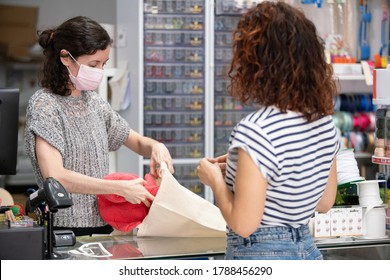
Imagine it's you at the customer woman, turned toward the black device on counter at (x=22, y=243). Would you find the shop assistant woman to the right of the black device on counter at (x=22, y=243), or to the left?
right

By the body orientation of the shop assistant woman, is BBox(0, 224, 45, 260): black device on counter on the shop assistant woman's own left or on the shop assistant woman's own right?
on the shop assistant woman's own right

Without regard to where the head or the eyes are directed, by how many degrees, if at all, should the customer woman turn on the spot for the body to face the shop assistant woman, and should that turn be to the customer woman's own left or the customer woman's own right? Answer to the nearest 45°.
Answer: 0° — they already face them

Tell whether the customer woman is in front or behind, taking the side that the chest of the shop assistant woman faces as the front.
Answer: in front

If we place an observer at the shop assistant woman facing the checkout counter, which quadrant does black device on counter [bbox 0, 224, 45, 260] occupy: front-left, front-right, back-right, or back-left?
front-right

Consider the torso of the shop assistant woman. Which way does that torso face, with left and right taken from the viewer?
facing the viewer and to the right of the viewer

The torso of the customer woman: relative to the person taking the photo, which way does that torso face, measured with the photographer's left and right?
facing away from the viewer and to the left of the viewer

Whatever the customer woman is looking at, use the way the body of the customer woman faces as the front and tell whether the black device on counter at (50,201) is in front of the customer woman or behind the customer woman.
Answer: in front

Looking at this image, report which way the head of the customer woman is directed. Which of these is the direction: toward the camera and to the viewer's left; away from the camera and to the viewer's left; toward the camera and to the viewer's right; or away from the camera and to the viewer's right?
away from the camera and to the viewer's left

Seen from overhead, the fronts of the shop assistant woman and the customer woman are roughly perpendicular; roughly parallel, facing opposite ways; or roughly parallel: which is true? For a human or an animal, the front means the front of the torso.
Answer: roughly parallel, facing opposite ways
